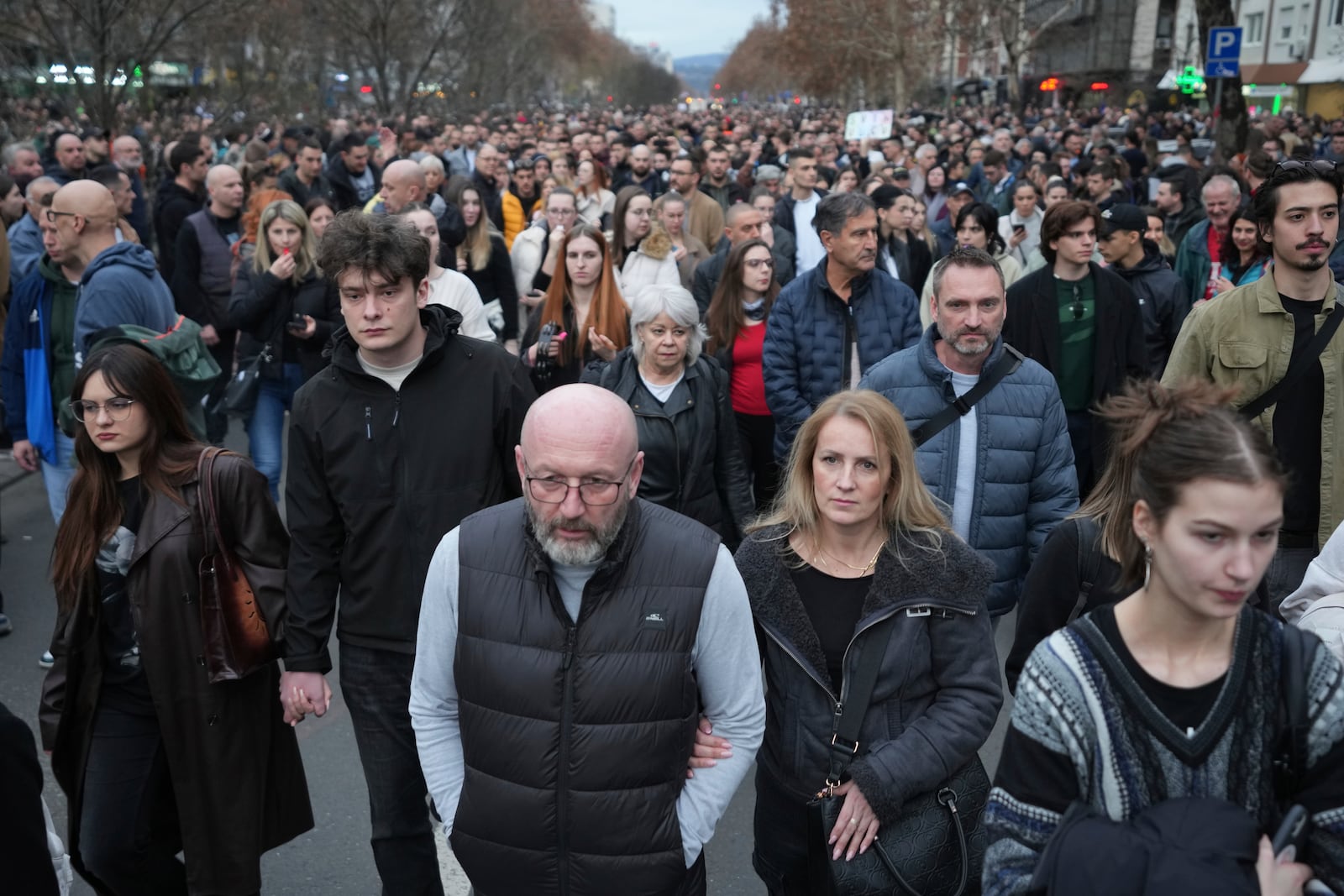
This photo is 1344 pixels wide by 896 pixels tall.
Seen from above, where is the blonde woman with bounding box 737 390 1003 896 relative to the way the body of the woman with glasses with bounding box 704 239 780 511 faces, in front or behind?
in front

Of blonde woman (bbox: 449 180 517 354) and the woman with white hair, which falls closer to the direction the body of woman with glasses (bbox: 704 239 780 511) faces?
the woman with white hair

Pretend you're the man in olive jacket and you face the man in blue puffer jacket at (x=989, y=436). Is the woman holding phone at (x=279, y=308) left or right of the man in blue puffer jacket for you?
right

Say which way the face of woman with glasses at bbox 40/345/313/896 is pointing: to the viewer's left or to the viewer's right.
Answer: to the viewer's left

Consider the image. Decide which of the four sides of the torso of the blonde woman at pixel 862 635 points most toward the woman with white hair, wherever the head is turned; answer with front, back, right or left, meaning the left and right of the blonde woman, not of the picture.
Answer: back

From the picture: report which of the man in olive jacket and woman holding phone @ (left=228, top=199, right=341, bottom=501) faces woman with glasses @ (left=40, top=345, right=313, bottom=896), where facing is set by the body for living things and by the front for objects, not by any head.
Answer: the woman holding phone

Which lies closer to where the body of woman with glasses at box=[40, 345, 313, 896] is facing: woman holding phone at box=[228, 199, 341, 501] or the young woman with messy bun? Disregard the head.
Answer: the young woman with messy bun

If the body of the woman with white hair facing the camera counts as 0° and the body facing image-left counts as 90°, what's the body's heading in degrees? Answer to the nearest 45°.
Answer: approximately 0°

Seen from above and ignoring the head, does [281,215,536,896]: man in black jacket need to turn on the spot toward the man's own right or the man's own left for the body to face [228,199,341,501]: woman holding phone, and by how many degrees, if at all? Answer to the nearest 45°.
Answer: approximately 180°

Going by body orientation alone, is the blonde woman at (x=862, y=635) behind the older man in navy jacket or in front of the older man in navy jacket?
in front

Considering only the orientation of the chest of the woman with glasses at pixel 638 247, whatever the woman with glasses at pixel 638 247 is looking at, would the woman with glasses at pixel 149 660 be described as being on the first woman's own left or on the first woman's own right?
on the first woman's own right

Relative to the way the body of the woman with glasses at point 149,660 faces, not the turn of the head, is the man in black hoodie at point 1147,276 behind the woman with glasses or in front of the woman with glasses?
behind
